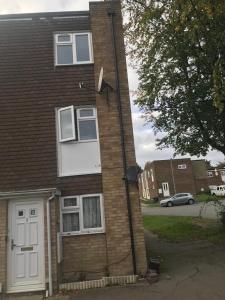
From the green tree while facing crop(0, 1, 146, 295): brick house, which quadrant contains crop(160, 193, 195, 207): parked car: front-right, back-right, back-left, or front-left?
back-right

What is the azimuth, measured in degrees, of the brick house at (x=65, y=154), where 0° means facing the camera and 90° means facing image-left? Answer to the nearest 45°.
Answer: approximately 0°

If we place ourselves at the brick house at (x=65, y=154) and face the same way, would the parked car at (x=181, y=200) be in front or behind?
behind

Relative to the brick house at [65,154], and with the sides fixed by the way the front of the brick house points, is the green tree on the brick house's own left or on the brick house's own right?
on the brick house's own left
